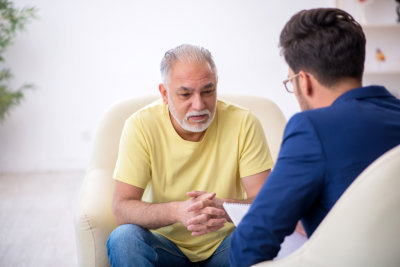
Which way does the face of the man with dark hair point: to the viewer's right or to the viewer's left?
to the viewer's left

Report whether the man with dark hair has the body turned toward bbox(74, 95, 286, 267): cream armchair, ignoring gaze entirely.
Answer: yes

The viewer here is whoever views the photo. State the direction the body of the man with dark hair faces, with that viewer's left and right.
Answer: facing away from the viewer and to the left of the viewer

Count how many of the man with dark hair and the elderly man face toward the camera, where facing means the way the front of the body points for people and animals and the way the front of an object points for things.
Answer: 1

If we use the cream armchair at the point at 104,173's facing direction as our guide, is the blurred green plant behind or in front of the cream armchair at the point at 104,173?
behind

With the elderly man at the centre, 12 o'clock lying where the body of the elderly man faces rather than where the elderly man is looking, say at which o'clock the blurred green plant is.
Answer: The blurred green plant is roughly at 5 o'clock from the elderly man.

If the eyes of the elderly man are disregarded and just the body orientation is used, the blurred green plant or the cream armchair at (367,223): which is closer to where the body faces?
the cream armchair

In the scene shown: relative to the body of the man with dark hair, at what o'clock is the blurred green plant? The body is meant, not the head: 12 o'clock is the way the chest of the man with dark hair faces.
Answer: The blurred green plant is roughly at 12 o'clock from the man with dark hair.

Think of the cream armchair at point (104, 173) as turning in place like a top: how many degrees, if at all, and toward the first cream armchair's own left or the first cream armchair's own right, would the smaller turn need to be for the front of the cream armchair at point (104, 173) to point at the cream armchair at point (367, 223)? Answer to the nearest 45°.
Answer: approximately 45° to the first cream armchair's own left
